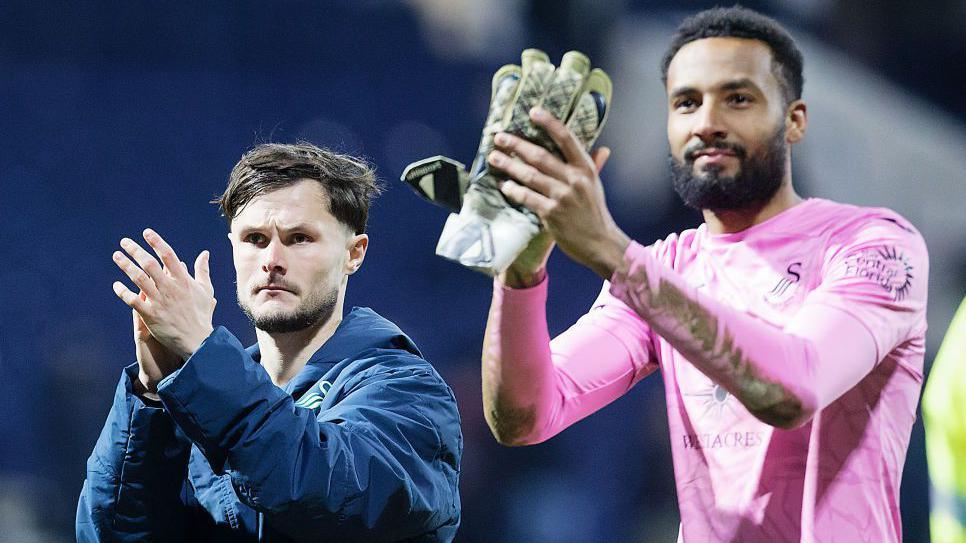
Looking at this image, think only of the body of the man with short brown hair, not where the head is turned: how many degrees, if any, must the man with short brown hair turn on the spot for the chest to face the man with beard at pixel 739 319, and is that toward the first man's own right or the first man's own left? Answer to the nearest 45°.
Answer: approximately 90° to the first man's own left

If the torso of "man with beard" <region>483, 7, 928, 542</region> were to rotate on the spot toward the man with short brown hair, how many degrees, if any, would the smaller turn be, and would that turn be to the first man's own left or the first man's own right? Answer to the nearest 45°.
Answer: approximately 45° to the first man's own right

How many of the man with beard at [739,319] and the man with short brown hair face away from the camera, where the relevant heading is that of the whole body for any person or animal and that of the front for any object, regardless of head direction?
0

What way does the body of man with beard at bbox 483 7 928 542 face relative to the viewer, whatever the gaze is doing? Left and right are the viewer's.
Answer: facing the viewer and to the left of the viewer

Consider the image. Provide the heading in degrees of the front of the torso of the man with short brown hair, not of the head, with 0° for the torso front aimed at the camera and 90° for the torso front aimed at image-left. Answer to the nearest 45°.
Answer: approximately 45°

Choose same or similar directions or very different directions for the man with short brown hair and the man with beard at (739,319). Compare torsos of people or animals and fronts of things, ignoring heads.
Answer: same or similar directions
